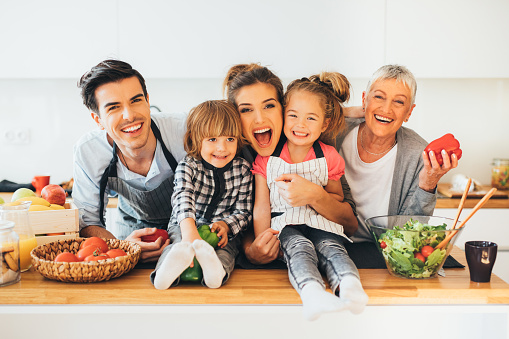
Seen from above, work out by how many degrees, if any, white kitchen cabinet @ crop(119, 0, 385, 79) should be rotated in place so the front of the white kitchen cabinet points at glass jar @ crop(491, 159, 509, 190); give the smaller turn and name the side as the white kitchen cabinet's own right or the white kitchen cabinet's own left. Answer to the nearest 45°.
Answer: approximately 90° to the white kitchen cabinet's own left

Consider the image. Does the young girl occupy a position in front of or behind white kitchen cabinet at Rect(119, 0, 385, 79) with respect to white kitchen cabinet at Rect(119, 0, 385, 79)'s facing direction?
in front

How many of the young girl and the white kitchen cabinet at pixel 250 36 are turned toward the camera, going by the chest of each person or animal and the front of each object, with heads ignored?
2

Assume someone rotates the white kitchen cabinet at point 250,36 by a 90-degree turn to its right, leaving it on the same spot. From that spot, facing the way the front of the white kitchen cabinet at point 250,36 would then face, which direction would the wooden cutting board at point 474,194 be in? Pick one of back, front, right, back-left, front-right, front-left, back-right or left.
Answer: back

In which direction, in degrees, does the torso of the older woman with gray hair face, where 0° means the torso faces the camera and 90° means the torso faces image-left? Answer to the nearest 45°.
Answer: approximately 0°
